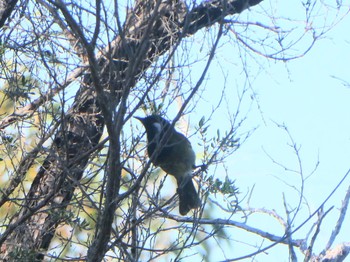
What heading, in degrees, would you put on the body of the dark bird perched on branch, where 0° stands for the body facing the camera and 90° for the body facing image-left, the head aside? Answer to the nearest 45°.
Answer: approximately 90°
